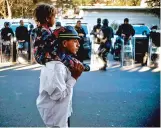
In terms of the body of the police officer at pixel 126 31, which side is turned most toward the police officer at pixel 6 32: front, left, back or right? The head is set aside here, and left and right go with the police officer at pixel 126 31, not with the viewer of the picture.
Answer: right

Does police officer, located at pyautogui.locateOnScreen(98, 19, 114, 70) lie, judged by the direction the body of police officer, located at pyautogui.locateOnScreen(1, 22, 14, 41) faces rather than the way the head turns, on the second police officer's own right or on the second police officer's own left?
on the second police officer's own left

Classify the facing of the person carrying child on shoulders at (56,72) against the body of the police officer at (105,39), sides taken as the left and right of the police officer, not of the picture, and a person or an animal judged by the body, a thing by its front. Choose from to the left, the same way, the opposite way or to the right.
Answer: the opposite way

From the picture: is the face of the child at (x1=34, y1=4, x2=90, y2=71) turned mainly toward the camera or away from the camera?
away from the camera

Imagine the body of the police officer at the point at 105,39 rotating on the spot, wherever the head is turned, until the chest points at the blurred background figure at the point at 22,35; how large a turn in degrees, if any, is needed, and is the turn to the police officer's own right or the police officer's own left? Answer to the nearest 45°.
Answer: approximately 45° to the police officer's own right
